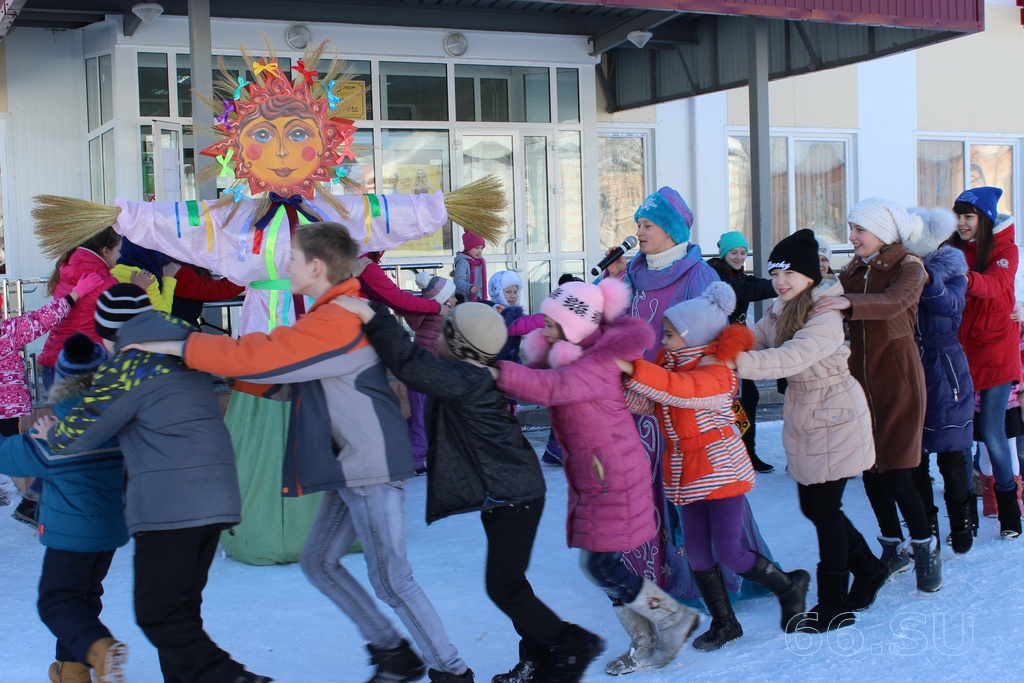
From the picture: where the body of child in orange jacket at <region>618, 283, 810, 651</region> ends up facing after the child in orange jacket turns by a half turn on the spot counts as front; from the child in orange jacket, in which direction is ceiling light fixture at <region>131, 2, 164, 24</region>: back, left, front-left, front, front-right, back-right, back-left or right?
back-left

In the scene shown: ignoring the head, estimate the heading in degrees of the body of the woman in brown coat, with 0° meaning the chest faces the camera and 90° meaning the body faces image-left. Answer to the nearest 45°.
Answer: approximately 45°

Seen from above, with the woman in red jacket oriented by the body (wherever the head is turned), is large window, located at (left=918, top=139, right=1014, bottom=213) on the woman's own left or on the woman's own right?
on the woman's own right

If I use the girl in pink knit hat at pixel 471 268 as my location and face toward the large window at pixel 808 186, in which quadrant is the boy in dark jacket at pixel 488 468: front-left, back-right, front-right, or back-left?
back-right

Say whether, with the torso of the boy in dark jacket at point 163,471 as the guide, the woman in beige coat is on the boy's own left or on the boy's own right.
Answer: on the boy's own right

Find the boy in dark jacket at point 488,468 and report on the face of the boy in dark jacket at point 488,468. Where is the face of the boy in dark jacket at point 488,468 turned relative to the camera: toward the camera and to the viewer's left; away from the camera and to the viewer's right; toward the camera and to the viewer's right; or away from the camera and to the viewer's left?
away from the camera and to the viewer's left

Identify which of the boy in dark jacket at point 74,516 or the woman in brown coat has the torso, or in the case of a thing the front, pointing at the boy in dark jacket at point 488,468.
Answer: the woman in brown coat

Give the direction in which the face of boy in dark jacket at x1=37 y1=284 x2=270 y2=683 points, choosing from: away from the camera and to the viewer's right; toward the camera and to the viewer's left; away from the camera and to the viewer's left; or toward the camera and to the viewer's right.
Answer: away from the camera and to the viewer's left

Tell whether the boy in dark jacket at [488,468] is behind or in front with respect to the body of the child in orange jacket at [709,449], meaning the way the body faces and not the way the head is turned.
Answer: in front

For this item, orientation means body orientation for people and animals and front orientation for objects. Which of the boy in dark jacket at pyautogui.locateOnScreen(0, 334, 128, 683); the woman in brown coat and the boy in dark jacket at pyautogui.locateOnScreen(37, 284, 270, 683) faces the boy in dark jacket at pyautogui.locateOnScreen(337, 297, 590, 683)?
the woman in brown coat

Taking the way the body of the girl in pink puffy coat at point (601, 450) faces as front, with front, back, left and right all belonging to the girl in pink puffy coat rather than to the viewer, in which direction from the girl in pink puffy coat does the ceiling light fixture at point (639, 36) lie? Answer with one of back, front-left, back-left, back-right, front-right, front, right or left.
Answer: right

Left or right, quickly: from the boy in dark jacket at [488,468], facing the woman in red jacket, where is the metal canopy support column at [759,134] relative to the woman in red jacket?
left

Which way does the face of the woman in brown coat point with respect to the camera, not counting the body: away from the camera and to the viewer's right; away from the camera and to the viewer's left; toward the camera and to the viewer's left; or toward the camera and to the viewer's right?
toward the camera and to the viewer's left

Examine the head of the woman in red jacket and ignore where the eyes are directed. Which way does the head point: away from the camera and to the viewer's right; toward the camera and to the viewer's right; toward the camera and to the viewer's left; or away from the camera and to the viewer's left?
toward the camera and to the viewer's left

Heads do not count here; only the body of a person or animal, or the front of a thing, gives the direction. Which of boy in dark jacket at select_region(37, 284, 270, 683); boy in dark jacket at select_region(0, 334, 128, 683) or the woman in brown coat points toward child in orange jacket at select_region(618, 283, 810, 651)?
the woman in brown coat

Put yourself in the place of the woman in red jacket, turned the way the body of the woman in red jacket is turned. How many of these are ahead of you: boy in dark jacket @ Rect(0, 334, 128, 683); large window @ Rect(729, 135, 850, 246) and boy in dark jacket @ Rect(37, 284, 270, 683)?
2

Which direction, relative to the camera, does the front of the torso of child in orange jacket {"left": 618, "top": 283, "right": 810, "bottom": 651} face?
to the viewer's left

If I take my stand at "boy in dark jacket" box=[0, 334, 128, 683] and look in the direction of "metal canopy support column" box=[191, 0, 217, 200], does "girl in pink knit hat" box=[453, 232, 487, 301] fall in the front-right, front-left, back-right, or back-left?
front-right

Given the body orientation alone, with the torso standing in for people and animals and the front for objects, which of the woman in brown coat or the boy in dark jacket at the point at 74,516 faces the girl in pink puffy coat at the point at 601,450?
the woman in brown coat
